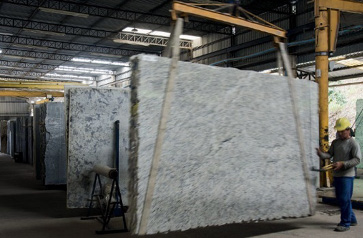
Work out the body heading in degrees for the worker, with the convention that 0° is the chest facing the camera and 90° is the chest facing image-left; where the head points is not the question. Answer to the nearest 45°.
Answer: approximately 45°

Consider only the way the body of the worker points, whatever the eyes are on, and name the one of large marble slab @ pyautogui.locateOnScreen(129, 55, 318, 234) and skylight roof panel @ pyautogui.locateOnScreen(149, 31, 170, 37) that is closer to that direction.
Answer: the large marble slab

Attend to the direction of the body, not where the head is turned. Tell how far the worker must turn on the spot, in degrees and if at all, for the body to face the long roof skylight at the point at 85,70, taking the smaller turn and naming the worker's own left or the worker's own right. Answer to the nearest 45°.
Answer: approximately 90° to the worker's own right

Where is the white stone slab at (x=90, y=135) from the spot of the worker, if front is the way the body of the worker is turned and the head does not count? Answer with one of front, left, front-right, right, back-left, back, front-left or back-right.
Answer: front-right

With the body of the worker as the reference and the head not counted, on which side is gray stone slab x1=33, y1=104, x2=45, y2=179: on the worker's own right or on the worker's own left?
on the worker's own right

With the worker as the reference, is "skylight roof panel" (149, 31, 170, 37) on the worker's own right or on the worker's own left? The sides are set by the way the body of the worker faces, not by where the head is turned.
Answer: on the worker's own right

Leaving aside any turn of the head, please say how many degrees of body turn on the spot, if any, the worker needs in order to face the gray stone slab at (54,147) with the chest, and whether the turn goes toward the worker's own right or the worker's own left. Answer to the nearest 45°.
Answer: approximately 45° to the worker's own right

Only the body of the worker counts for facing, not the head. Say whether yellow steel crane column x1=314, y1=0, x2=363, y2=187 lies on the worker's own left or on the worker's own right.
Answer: on the worker's own right
